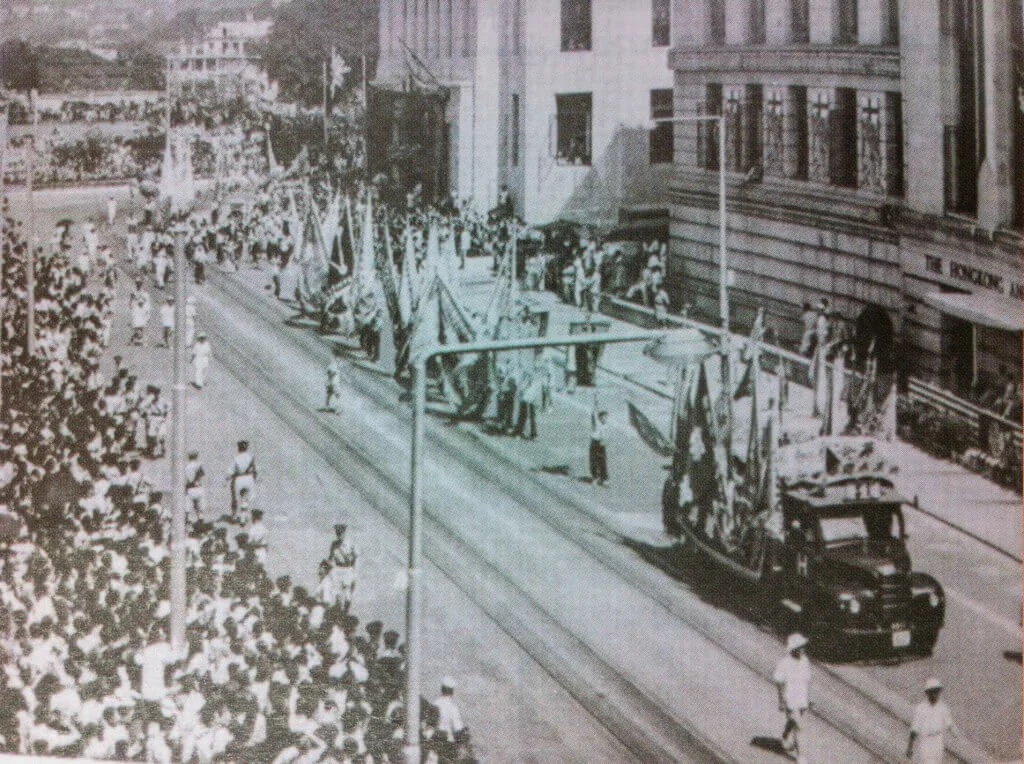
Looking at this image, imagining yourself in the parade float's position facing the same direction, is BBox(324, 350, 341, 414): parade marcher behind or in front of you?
behind

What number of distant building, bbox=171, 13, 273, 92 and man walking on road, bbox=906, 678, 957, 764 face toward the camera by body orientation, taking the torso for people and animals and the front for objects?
2

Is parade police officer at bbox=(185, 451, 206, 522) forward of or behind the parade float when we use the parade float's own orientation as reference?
behind
